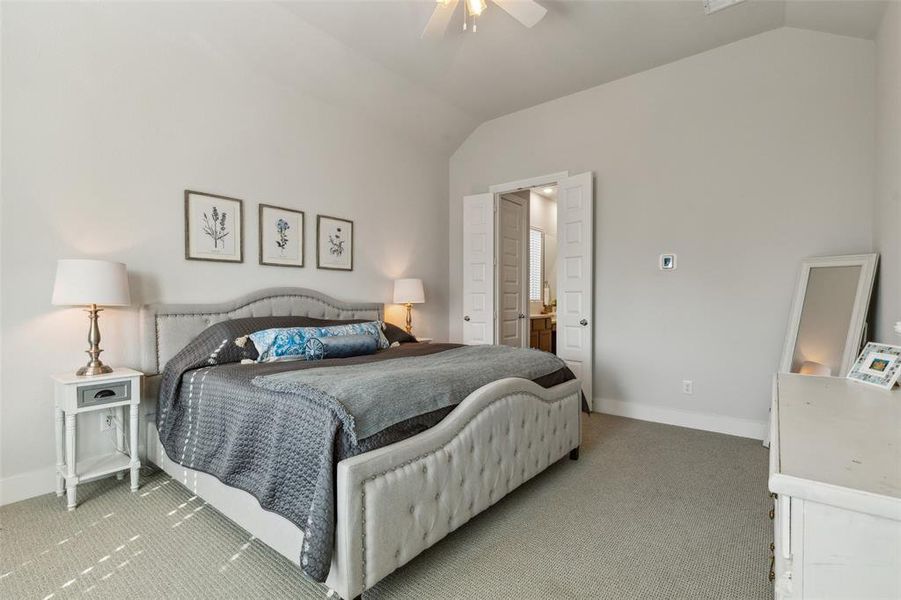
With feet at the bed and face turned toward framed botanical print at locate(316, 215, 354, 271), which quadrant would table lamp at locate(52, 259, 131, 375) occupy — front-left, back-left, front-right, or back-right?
front-left

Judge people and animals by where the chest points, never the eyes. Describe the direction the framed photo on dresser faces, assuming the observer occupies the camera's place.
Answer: facing the viewer and to the left of the viewer

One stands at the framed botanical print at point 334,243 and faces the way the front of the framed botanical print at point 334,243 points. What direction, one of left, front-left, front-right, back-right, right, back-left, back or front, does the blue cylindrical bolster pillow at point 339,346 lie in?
front-right

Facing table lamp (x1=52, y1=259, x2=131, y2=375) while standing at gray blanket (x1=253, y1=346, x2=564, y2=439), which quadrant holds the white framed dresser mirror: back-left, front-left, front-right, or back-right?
back-right

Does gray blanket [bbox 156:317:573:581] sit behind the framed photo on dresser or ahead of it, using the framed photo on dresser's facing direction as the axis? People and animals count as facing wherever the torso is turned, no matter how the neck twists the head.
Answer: ahead

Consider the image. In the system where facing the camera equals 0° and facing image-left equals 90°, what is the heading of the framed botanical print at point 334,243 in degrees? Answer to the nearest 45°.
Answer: approximately 315°

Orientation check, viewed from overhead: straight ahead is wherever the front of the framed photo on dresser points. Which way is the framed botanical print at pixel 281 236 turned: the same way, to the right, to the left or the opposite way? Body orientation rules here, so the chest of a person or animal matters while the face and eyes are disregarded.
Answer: the opposite way

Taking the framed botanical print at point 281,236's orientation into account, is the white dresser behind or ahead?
ahead

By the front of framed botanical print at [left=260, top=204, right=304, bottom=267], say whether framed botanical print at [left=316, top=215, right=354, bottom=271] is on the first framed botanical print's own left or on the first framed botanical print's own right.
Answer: on the first framed botanical print's own left

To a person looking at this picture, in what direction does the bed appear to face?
facing the viewer and to the right of the viewer

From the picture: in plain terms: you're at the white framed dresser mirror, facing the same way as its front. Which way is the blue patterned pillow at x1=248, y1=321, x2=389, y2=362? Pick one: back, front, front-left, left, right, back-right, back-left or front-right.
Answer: front

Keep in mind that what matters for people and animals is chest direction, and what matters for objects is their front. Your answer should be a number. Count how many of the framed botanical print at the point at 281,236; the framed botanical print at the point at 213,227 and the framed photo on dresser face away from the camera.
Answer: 0

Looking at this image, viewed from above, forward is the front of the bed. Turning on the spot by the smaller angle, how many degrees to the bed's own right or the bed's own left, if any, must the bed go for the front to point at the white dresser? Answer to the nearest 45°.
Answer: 0° — it already faces it

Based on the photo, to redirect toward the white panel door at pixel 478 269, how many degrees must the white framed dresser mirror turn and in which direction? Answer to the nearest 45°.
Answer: approximately 45° to its right

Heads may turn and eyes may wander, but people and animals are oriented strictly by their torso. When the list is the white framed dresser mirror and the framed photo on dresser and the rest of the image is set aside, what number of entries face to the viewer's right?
0

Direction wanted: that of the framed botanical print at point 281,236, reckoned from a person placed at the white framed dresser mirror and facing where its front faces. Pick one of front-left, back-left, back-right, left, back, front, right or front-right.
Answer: front
